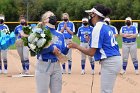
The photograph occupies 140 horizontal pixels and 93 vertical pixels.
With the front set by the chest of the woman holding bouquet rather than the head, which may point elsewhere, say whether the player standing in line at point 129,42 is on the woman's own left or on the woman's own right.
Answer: on the woman's own left

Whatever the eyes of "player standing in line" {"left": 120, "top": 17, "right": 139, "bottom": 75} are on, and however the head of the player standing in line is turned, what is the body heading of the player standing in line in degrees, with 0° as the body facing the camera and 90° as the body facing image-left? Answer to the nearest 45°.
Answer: approximately 0°

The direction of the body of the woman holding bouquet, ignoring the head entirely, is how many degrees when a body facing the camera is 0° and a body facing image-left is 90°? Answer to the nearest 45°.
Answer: approximately 315°
